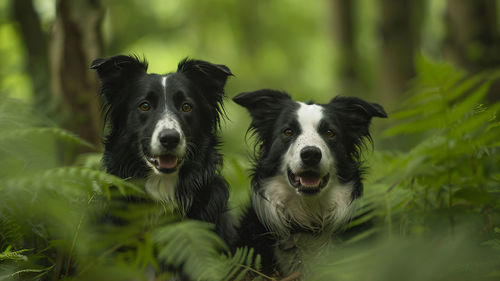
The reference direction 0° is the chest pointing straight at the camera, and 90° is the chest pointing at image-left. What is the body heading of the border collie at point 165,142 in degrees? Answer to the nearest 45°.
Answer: approximately 0°

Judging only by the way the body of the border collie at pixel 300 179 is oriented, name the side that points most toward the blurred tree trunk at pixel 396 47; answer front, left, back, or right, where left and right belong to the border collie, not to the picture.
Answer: back

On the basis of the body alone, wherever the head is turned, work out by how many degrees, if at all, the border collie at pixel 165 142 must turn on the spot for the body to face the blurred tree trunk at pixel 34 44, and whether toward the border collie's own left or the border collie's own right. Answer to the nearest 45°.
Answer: approximately 135° to the border collie's own right

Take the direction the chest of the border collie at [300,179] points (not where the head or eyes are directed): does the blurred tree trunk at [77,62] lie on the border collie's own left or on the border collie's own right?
on the border collie's own right

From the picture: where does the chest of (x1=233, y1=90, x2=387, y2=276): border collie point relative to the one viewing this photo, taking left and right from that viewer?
facing the viewer

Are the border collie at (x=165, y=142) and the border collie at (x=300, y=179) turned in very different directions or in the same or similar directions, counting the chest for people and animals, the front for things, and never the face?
same or similar directions

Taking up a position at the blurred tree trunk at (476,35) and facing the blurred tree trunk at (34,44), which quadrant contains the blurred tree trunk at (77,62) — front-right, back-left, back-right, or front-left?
front-left

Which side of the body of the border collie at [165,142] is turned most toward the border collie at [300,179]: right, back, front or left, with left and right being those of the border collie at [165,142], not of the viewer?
left

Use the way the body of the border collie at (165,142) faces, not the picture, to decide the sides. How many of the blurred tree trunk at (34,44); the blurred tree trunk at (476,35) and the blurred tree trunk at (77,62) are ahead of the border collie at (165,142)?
0

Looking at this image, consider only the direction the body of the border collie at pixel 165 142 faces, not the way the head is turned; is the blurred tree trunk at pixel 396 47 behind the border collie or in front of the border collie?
behind

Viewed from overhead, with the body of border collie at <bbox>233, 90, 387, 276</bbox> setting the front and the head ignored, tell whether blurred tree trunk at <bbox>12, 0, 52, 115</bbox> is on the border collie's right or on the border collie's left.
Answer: on the border collie's right

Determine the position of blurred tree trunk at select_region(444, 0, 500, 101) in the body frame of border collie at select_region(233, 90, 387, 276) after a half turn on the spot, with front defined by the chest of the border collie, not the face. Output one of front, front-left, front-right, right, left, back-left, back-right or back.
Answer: front-right

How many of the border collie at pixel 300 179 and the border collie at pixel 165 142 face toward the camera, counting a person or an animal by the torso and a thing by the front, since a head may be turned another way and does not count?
2

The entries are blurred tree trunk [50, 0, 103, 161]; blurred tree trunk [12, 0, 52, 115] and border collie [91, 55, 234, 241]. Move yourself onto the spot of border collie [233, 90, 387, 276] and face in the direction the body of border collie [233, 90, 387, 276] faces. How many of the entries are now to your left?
0
